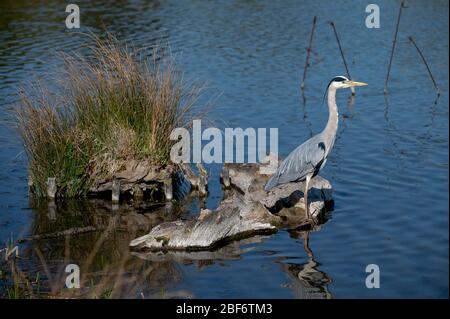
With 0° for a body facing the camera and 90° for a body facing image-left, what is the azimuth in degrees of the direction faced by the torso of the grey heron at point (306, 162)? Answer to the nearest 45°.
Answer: approximately 270°

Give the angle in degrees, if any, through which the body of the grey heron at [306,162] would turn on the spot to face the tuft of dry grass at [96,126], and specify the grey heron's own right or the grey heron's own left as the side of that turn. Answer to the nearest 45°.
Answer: approximately 180°

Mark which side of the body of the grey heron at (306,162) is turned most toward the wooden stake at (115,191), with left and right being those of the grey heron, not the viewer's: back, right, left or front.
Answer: back

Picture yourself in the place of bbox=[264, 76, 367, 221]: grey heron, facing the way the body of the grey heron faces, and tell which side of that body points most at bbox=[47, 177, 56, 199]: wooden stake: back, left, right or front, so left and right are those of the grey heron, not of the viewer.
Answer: back
